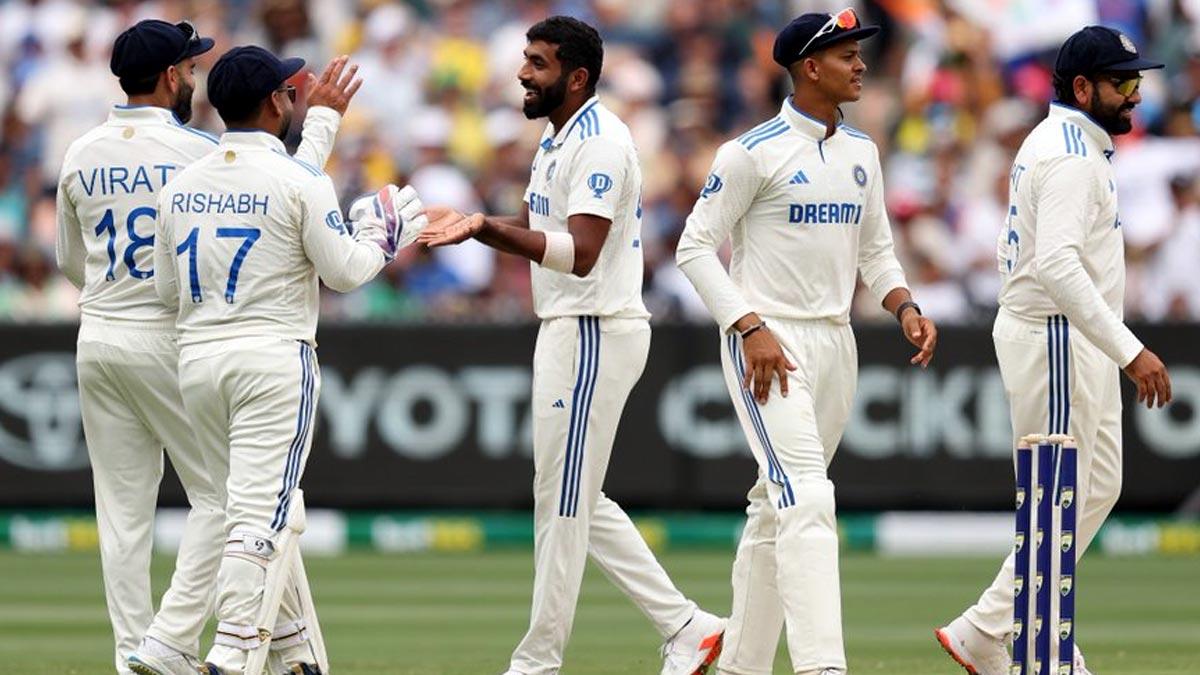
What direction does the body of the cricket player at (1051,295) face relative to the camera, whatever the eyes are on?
to the viewer's right

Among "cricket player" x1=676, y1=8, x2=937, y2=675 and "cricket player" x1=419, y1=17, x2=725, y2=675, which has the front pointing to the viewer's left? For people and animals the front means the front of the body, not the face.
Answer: "cricket player" x1=419, y1=17, x2=725, y2=675

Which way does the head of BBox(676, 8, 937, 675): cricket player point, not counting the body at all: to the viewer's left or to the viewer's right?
to the viewer's right

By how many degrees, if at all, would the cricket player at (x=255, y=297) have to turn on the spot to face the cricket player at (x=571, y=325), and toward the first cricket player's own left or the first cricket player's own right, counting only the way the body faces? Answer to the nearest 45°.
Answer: approximately 45° to the first cricket player's own right

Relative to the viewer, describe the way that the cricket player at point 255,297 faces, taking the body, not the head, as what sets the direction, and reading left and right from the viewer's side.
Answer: facing away from the viewer and to the right of the viewer

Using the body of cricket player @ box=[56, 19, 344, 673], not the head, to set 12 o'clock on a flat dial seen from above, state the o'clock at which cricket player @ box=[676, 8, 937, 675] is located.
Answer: cricket player @ box=[676, 8, 937, 675] is roughly at 2 o'clock from cricket player @ box=[56, 19, 344, 673].

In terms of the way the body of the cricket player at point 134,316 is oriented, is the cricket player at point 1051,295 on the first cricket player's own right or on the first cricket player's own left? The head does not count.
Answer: on the first cricket player's own right

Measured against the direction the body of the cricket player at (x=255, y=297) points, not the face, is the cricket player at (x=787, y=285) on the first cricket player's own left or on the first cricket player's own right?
on the first cricket player's own right

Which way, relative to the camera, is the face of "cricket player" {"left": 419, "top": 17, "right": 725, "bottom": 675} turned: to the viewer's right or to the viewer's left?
to the viewer's left

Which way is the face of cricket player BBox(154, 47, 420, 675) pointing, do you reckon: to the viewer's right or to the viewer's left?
to the viewer's right

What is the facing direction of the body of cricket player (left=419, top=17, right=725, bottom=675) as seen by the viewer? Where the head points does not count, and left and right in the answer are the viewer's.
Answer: facing to the left of the viewer

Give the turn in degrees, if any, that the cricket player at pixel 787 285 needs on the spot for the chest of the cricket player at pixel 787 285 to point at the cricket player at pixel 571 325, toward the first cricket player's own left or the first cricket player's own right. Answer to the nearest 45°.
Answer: approximately 135° to the first cricket player's own right

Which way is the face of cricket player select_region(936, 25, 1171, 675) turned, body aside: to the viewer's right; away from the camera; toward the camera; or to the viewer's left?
to the viewer's right

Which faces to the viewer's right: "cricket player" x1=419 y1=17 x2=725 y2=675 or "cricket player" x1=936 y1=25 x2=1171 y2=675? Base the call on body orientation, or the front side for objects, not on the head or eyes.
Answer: "cricket player" x1=936 y1=25 x2=1171 y2=675

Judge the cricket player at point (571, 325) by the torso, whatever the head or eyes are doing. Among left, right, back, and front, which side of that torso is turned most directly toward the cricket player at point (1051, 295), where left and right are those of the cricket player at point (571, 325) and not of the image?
back
